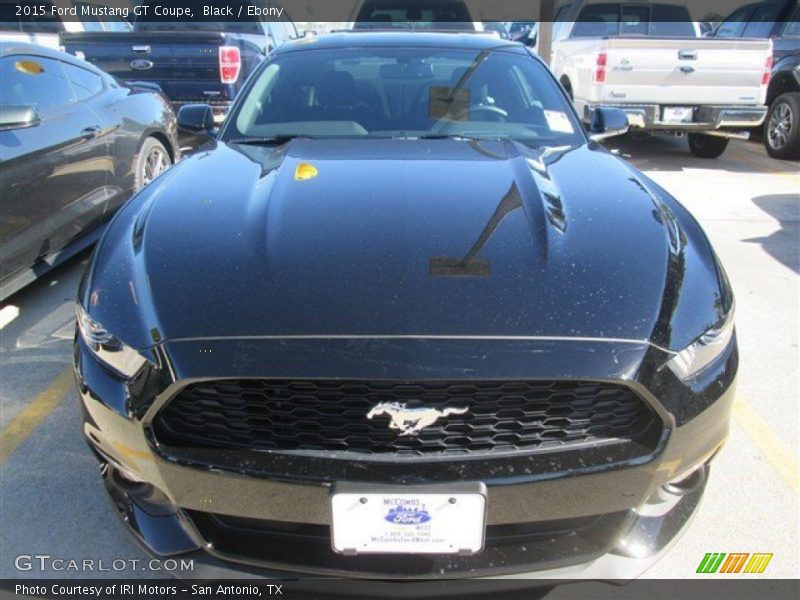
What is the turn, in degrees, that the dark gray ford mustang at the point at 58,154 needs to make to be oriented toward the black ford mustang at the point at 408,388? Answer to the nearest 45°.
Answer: approximately 45° to its left

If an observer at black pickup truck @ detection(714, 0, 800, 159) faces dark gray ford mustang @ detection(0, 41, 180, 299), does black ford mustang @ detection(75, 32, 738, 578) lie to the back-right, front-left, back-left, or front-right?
front-left

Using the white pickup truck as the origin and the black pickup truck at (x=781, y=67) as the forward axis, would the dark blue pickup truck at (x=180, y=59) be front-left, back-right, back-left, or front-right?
back-left

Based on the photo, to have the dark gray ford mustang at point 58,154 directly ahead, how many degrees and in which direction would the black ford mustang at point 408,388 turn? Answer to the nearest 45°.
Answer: approximately 135° to its right

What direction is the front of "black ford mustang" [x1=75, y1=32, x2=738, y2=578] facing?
toward the camera

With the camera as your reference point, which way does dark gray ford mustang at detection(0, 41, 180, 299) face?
facing the viewer and to the left of the viewer

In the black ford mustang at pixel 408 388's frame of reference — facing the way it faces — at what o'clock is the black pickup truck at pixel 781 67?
The black pickup truck is roughly at 7 o'clock from the black ford mustang.

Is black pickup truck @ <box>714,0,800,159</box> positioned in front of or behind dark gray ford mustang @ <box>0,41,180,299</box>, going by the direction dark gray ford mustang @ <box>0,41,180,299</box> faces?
behind

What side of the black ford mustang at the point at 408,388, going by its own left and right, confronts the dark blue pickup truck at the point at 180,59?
back

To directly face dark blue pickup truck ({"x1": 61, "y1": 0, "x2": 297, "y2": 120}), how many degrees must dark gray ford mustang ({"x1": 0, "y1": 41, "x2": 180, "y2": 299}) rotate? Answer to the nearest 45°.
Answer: approximately 135° to its right

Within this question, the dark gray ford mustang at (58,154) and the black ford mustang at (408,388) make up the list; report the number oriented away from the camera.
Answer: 0
